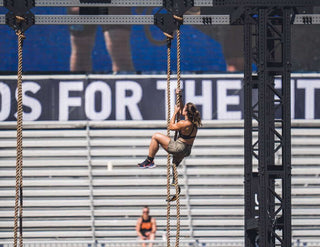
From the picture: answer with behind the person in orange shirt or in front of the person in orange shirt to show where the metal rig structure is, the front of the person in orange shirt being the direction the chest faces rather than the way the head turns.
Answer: in front

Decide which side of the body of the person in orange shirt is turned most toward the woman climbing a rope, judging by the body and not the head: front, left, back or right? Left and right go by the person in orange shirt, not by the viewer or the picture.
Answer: front

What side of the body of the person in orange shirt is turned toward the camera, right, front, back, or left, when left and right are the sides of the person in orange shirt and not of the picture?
front
